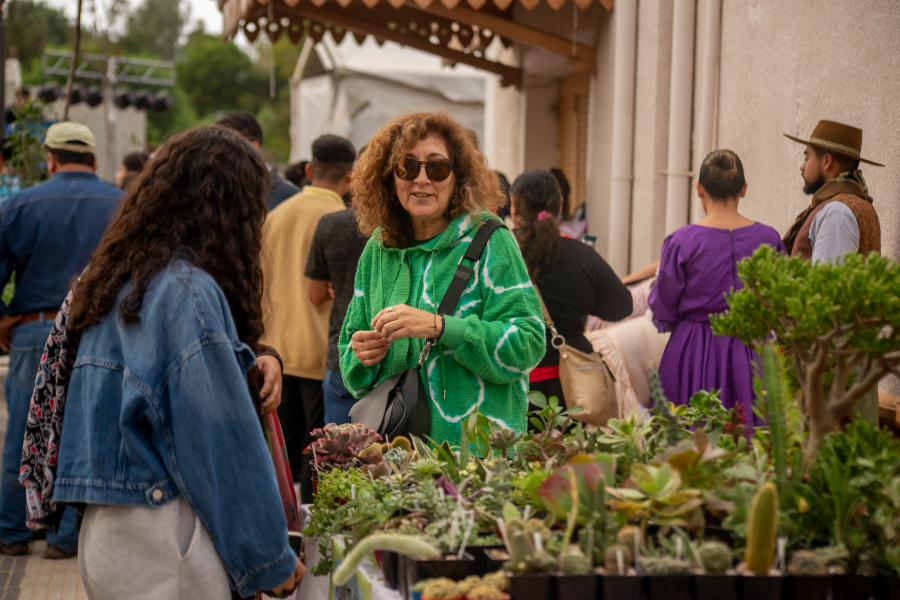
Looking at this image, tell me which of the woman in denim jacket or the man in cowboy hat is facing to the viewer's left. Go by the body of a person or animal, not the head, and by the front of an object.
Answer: the man in cowboy hat

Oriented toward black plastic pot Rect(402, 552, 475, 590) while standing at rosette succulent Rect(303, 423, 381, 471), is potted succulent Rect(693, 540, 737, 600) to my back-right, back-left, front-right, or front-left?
front-left

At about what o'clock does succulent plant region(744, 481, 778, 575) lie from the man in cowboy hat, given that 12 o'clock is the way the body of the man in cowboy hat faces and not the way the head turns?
The succulent plant is roughly at 9 o'clock from the man in cowboy hat.

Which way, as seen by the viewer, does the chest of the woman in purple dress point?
away from the camera

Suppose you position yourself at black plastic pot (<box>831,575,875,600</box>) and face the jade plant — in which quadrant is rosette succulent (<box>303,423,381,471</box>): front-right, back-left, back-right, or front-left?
front-left

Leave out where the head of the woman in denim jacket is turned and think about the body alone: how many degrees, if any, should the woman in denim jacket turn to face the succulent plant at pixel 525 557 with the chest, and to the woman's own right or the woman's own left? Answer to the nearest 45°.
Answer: approximately 90° to the woman's own right

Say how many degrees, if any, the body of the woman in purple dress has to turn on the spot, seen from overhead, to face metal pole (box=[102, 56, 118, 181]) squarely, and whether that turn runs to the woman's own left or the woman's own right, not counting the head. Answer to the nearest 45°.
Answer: approximately 45° to the woman's own left

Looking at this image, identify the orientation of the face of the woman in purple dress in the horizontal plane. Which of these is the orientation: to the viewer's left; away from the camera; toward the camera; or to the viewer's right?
away from the camera

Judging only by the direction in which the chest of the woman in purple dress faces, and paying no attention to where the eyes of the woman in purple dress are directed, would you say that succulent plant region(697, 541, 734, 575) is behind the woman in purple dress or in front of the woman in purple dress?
behind

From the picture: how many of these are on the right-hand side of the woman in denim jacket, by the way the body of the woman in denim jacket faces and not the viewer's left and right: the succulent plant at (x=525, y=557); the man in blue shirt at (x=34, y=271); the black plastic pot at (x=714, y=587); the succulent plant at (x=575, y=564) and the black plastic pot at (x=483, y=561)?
4

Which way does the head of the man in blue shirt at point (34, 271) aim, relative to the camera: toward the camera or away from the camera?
away from the camera

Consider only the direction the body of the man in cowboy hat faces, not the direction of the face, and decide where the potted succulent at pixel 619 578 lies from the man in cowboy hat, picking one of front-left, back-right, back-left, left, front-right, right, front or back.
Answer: left

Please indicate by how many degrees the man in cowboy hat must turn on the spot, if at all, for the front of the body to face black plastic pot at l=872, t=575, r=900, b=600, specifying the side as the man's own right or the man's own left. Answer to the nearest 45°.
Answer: approximately 90° to the man's own left

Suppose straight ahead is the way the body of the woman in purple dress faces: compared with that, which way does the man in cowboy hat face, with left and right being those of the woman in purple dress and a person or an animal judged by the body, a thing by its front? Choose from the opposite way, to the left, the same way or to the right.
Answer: to the left

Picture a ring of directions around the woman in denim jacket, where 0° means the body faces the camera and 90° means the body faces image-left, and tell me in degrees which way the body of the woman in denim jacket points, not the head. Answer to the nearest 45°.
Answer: approximately 225°

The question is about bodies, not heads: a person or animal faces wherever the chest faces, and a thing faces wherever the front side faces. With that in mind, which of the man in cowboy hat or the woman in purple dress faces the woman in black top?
the man in cowboy hat

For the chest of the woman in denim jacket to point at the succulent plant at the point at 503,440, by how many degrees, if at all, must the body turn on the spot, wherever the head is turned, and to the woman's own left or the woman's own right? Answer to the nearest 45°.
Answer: approximately 45° to the woman's own right

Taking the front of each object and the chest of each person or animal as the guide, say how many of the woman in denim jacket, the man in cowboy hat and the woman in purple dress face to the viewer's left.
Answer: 1

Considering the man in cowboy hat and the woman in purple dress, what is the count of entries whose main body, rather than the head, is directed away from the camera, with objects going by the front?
1

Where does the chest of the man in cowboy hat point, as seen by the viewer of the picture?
to the viewer's left

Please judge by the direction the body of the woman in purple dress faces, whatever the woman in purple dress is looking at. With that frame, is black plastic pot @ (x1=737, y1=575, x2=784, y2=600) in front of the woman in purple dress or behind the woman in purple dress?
behind

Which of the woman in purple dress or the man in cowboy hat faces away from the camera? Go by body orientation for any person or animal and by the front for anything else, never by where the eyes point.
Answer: the woman in purple dress
